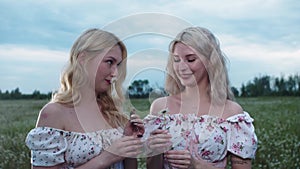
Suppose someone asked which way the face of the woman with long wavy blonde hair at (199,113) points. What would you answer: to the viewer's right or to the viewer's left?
to the viewer's left

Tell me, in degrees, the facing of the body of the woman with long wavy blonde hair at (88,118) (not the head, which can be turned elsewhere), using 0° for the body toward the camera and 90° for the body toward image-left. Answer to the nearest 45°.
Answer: approximately 315°

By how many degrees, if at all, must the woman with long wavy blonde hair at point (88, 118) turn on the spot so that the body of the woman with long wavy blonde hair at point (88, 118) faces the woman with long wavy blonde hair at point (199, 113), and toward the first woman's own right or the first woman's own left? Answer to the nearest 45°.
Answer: approximately 45° to the first woman's own left

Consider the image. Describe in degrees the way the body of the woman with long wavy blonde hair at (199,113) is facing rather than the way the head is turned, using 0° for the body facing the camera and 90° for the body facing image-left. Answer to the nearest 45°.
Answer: approximately 45°

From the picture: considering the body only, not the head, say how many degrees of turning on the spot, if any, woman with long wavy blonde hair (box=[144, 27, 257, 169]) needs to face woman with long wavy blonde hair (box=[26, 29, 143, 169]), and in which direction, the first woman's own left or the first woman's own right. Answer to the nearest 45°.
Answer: approximately 45° to the first woman's own right
